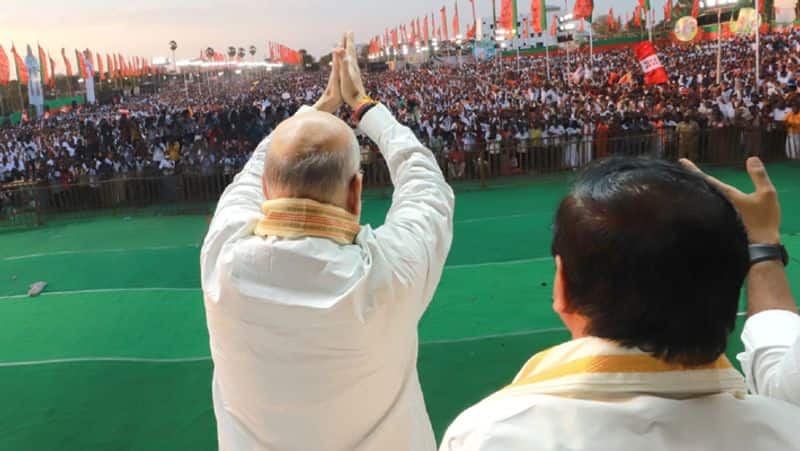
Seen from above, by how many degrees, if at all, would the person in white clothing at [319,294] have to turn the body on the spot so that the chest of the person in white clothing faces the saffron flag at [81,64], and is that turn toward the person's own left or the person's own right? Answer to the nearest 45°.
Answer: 0° — they already face it

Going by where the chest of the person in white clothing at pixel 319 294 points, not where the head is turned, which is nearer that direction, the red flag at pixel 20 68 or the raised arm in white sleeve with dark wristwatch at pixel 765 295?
the red flag

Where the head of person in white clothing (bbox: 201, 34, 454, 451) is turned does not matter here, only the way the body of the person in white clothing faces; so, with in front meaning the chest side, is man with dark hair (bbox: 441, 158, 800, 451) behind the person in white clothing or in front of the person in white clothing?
behind

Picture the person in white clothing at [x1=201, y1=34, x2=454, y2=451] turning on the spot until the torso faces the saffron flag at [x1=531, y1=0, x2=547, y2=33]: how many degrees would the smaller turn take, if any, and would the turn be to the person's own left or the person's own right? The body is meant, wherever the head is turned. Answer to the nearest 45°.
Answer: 0° — they already face it

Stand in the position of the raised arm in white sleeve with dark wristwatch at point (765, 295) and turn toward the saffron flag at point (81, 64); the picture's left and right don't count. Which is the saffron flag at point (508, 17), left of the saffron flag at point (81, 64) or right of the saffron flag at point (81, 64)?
right

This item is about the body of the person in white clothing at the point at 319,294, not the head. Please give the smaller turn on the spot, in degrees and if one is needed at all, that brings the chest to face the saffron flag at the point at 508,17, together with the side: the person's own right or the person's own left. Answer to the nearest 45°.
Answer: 0° — they already face it

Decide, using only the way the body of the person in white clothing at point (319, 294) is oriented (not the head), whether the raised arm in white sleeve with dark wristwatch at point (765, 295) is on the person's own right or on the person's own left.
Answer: on the person's own right

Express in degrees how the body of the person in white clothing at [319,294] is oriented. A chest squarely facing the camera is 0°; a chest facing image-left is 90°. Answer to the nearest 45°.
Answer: approximately 180°

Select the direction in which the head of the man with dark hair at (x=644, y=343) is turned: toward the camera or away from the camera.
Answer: away from the camera

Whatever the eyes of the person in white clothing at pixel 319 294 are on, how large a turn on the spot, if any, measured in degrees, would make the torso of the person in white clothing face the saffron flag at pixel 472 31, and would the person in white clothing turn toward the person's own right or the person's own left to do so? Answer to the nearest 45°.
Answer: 0° — they already face it

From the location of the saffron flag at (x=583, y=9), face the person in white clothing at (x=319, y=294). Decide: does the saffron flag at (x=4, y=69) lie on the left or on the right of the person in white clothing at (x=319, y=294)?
right

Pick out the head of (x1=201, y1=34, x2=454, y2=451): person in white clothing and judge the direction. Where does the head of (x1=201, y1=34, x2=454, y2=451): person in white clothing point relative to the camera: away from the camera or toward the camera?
away from the camera

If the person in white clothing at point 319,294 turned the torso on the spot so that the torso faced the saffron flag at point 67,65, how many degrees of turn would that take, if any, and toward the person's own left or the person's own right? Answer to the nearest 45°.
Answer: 0° — they already face it
